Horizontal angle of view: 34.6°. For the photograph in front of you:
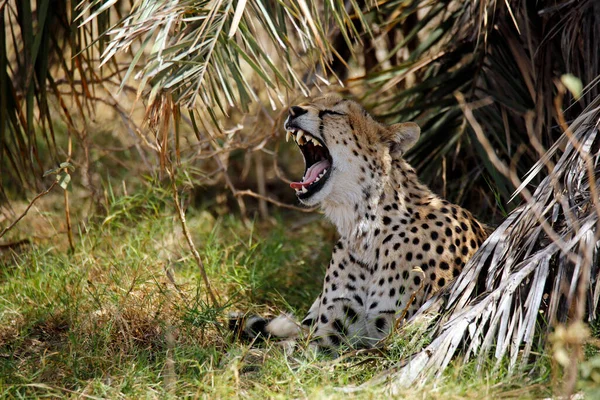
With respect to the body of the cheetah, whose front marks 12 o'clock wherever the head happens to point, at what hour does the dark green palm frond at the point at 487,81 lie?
The dark green palm frond is roughly at 6 o'clock from the cheetah.

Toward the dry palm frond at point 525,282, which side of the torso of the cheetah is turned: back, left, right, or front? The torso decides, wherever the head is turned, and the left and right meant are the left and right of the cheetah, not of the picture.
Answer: left

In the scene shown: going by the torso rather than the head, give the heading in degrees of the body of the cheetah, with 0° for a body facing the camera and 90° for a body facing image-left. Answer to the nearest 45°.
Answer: approximately 45°
